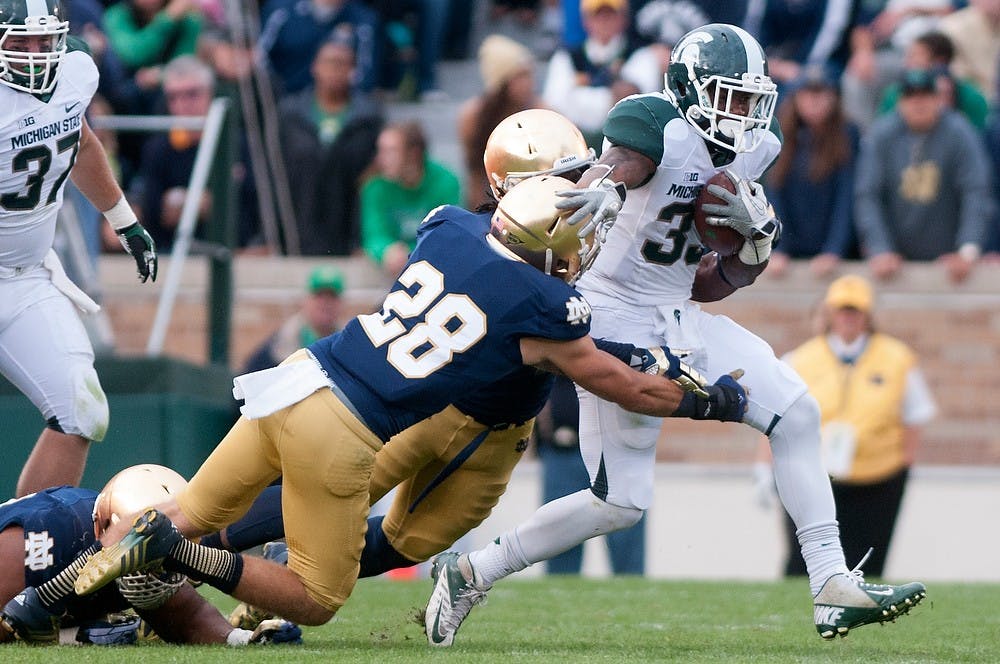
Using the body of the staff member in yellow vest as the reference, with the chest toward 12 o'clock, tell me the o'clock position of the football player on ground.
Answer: The football player on ground is roughly at 1 o'clock from the staff member in yellow vest.

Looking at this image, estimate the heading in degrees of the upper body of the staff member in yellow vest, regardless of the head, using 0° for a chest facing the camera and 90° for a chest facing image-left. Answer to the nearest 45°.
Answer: approximately 0°
